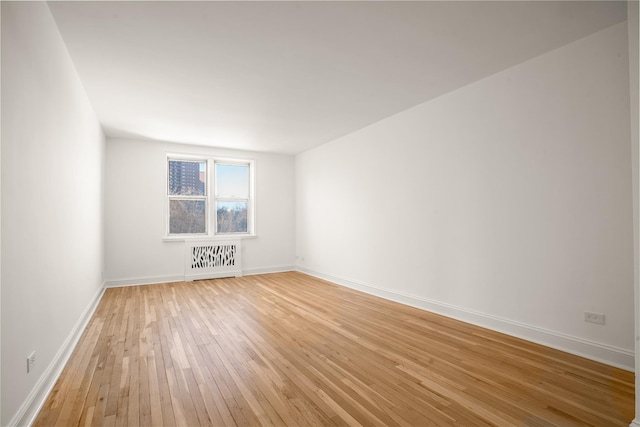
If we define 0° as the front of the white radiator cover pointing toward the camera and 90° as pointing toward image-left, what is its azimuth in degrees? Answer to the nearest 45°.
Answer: approximately 0°
